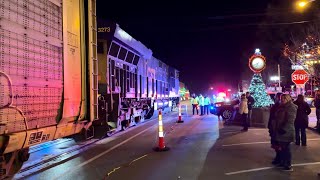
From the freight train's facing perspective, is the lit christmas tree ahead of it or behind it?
ahead

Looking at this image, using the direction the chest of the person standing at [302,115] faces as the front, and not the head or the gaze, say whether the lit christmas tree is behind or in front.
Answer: in front

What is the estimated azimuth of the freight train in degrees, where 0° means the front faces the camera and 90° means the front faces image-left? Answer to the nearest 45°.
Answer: approximately 225°
